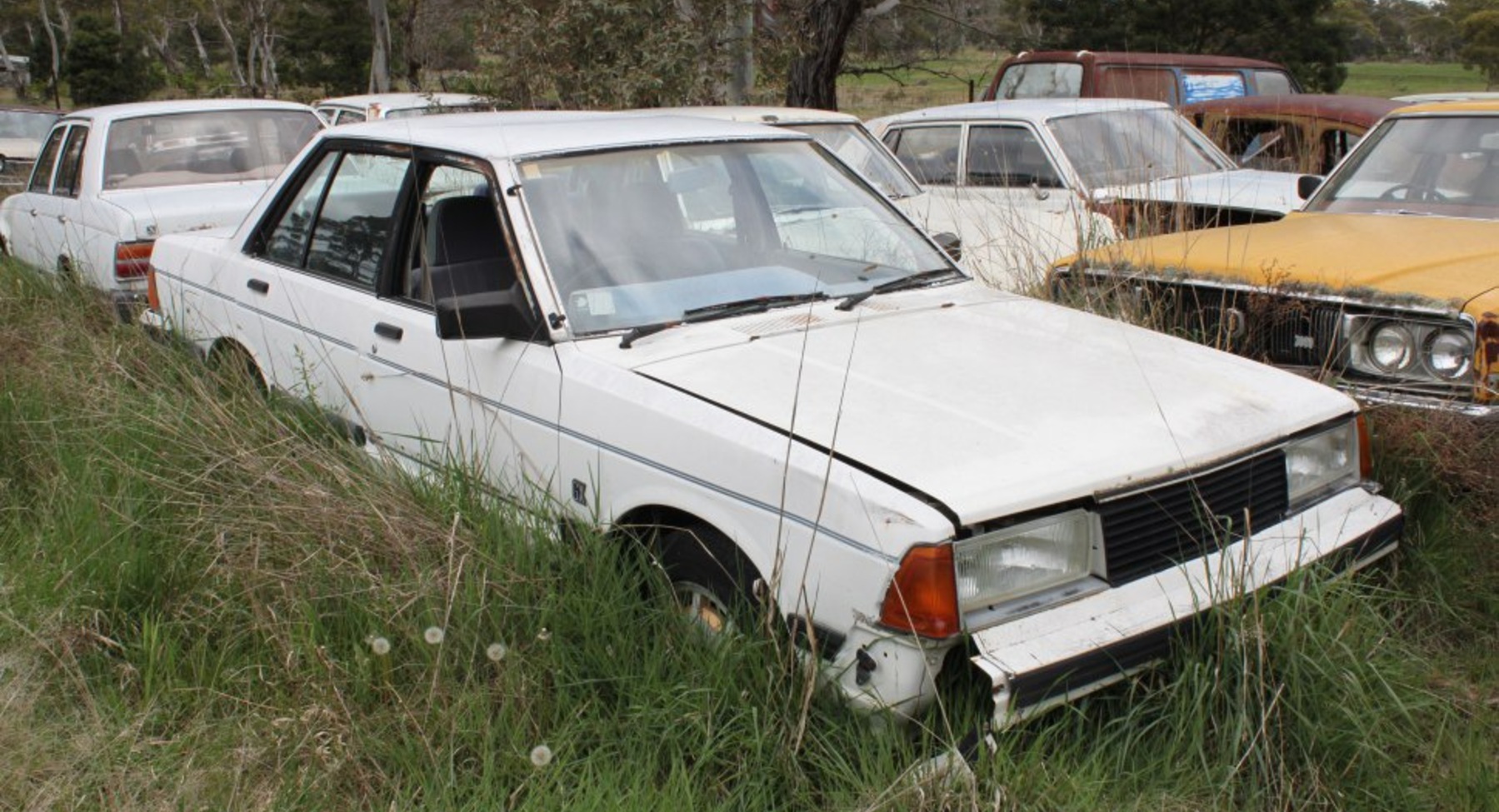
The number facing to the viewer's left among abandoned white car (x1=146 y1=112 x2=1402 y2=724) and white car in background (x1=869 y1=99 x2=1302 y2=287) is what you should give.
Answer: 0

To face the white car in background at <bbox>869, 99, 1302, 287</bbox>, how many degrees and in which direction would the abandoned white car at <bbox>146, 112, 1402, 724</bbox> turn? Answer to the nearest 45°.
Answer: approximately 135° to its left

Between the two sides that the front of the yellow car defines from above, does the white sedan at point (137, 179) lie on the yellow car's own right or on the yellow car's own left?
on the yellow car's own right

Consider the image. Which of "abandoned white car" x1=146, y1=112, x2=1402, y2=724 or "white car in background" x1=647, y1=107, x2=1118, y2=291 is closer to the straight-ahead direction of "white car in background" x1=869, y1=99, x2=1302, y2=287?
the abandoned white car

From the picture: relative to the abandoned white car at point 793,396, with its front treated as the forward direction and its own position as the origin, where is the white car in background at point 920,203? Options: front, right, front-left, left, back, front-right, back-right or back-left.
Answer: back-left

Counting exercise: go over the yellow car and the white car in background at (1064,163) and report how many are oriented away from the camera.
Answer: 0

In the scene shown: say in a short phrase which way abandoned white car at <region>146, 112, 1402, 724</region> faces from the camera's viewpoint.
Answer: facing the viewer and to the right of the viewer

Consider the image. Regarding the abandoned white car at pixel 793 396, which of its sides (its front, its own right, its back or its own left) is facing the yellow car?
left

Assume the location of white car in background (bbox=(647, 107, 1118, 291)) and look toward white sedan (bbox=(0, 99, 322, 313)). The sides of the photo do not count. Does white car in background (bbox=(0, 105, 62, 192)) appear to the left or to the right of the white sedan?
right

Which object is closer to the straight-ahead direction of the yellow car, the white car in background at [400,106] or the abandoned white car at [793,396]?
the abandoned white car

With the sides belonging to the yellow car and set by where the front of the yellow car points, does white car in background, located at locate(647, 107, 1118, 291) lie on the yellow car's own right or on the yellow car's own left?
on the yellow car's own right

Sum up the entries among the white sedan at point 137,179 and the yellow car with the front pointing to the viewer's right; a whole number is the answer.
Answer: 0

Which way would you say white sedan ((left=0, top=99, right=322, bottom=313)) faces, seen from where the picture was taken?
facing away from the viewer and to the left of the viewer
